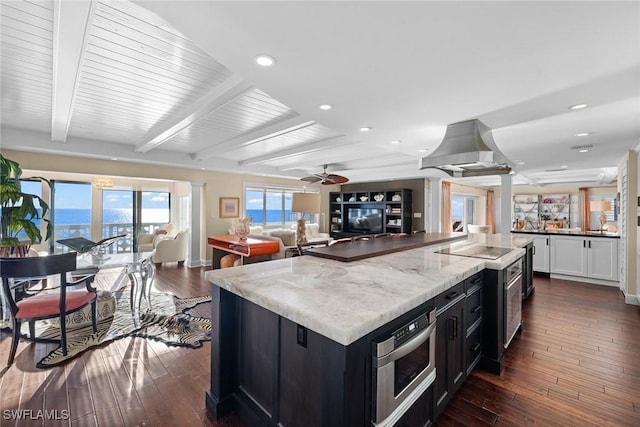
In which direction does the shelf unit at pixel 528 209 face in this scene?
toward the camera

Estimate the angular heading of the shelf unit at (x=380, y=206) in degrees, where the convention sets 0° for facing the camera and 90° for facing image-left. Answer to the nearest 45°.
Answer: approximately 45°

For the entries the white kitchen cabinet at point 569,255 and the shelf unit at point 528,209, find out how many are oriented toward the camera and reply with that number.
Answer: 2

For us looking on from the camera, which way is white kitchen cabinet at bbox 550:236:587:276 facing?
facing the viewer

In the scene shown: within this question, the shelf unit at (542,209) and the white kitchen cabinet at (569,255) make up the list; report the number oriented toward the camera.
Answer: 2

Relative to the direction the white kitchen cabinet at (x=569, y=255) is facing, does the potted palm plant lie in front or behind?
in front

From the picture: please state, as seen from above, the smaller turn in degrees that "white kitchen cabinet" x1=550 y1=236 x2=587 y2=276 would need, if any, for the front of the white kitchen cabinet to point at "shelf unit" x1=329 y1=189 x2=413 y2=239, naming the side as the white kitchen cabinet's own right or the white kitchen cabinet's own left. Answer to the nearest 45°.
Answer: approximately 90° to the white kitchen cabinet's own right

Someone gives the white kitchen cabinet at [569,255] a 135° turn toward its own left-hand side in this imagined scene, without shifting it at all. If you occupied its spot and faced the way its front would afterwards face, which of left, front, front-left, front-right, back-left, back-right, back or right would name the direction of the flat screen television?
back-left

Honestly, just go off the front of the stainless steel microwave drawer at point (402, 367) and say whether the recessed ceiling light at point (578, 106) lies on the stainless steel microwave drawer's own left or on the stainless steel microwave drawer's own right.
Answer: on the stainless steel microwave drawer's own left

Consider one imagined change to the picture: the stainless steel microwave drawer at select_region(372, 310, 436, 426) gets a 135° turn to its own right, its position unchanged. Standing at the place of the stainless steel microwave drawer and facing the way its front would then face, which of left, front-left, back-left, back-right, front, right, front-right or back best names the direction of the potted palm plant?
front
